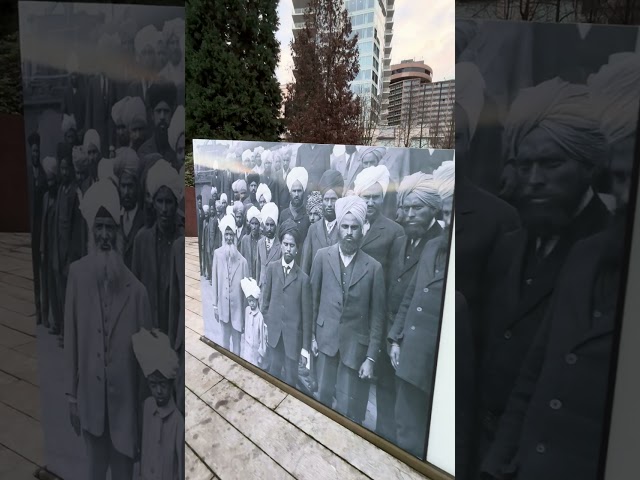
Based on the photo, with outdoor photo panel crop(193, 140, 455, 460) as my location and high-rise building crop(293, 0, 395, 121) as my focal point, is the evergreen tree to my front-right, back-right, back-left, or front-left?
front-left

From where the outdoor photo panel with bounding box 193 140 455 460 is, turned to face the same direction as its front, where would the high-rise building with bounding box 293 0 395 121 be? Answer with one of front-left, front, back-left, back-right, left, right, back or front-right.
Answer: back-right

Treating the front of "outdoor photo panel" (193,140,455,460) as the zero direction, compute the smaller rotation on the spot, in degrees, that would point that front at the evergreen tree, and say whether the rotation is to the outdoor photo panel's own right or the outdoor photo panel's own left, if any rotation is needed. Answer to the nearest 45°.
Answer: approximately 135° to the outdoor photo panel's own right

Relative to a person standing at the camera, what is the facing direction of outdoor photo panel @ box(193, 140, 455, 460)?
facing the viewer and to the left of the viewer
